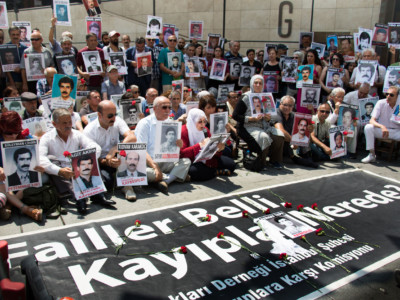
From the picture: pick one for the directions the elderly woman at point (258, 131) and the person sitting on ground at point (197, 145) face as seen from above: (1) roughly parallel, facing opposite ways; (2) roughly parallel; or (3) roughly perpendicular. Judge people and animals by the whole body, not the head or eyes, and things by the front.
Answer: roughly parallel

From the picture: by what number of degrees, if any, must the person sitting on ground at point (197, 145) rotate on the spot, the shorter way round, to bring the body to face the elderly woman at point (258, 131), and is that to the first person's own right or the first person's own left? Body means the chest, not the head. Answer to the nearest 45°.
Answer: approximately 90° to the first person's own left

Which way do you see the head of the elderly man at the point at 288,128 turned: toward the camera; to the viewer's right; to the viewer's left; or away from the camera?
toward the camera

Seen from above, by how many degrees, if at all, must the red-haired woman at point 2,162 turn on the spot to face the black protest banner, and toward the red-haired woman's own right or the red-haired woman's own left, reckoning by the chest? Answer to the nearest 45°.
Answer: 0° — they already face it

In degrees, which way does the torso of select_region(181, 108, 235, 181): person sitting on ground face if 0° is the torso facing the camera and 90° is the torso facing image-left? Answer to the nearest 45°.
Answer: approximately 315°

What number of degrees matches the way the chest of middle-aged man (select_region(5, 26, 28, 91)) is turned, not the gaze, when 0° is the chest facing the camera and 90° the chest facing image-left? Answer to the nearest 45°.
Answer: approximately 0°

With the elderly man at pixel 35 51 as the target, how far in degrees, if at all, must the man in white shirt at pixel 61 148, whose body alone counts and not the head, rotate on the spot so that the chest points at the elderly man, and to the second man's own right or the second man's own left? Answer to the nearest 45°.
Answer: approximately 135° to the second man's own left

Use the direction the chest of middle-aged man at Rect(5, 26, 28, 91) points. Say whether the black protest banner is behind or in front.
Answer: in front

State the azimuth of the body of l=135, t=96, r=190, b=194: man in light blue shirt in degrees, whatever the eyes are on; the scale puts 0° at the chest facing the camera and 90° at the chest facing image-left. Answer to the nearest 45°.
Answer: approximately 315°

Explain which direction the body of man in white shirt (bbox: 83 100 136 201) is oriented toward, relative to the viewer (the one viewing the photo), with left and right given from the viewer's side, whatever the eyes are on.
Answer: facing the viewer and to the right of the viewer
